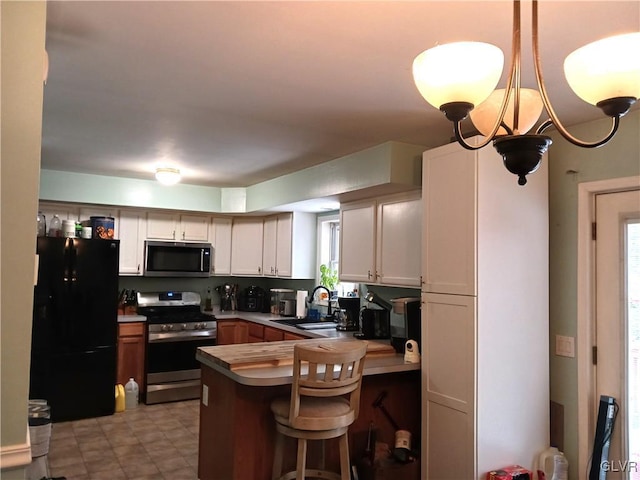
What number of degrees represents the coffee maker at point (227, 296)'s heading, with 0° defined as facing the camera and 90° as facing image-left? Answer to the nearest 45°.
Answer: approximately 0°

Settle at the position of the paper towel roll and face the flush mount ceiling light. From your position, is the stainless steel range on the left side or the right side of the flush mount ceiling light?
right

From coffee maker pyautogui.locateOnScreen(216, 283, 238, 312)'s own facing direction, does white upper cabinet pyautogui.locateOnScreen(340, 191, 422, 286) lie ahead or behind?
ahead

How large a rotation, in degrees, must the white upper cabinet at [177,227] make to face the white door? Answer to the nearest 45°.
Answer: approximately 45° to its left

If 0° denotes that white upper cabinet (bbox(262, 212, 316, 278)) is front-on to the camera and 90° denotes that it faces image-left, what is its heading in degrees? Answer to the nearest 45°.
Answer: approximately 45°

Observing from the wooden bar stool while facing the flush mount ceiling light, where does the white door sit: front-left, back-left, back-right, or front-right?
back-right

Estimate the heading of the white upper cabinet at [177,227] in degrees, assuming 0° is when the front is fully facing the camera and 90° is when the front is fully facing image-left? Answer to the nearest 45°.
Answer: approximately 0°

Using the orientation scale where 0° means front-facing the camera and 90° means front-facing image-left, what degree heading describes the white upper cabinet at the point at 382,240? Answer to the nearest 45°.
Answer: approximately 45°

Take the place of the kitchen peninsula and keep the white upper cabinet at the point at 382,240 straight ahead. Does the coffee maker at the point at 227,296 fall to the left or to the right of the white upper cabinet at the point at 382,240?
left
